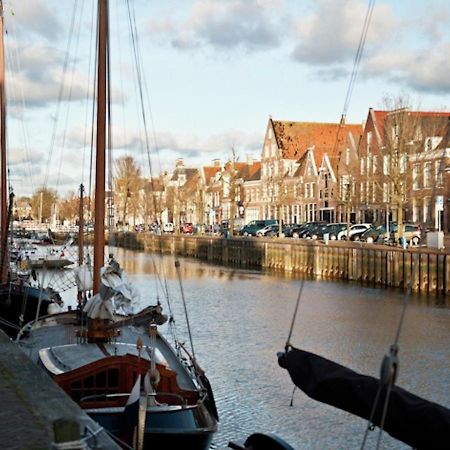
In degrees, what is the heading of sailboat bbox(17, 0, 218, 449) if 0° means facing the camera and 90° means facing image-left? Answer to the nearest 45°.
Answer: approximately 135°

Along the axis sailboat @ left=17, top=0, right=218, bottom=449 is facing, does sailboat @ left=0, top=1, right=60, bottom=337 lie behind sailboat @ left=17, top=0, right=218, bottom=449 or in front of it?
in front
